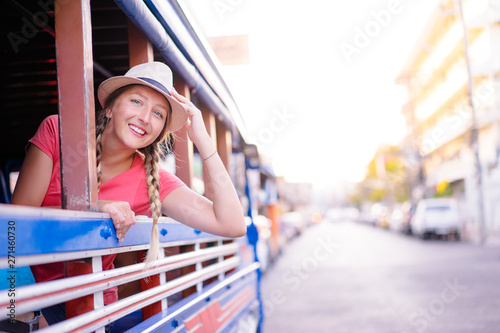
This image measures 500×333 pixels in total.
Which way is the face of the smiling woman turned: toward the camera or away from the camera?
toward the camera

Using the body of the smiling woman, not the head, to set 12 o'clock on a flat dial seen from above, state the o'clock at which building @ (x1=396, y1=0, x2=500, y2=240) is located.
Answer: The building is roughly at 7 o'clock from the smiling woman.

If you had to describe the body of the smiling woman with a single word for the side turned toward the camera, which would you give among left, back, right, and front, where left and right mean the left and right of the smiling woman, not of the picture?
front

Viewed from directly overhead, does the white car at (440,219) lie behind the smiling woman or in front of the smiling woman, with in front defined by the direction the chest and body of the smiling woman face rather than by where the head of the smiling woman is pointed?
behind
